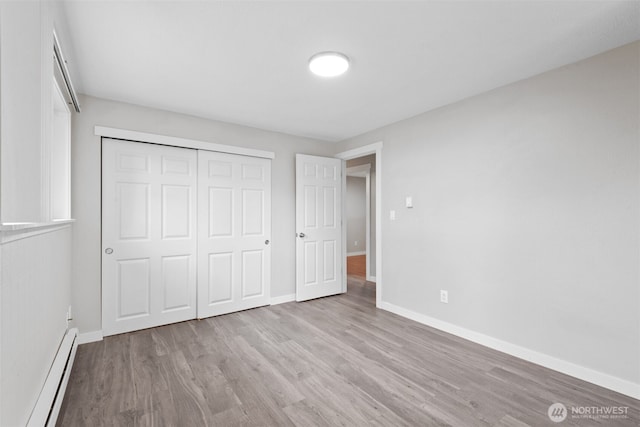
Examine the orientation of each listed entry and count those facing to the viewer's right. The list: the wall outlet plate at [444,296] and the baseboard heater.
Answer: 1

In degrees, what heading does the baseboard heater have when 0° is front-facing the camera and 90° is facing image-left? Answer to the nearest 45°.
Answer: approximately 270°

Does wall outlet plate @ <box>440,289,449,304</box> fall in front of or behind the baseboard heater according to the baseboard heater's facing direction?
in front

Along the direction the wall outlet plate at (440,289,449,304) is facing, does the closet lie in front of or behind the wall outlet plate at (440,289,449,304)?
in front

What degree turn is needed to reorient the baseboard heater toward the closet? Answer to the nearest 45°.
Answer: approximately 45° to its left
